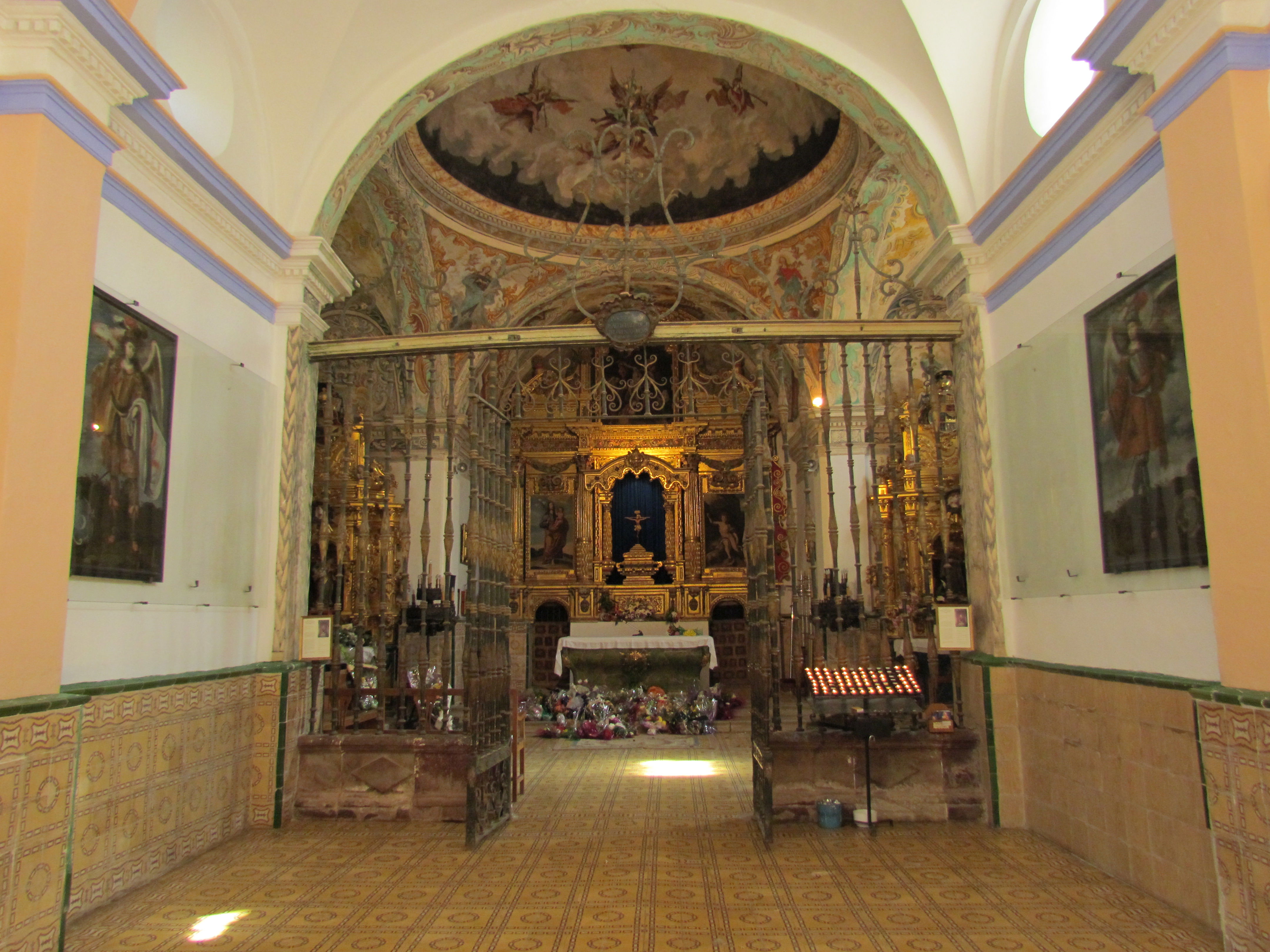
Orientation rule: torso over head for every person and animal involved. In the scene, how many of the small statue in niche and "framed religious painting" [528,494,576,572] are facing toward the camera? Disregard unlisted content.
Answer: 2

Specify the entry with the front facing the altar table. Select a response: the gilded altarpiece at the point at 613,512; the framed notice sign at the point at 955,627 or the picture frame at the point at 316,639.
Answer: the gilded altarpiece

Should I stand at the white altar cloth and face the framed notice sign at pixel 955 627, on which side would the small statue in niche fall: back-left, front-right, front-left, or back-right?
back-left

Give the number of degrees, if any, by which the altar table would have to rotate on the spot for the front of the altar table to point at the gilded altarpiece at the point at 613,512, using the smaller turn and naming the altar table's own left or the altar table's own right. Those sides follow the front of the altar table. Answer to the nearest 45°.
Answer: approximately 180°

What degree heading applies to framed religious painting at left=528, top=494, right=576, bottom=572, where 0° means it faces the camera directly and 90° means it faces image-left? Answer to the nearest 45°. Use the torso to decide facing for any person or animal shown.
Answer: approximately 0°

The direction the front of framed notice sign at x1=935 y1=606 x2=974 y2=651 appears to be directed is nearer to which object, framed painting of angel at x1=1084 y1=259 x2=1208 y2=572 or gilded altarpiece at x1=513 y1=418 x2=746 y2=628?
the framed painting of angel

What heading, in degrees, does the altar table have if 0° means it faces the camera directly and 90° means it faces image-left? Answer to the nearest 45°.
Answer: approximately 0°

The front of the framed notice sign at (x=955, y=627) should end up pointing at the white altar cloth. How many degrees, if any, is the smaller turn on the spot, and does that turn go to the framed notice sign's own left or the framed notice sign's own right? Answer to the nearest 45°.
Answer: approximately 135° to the framed notice sign's own right
